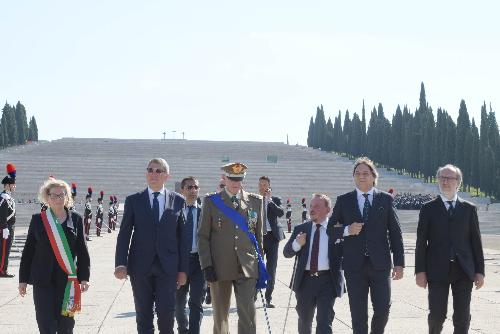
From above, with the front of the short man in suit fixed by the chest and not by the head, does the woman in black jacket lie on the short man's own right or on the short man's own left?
on the short man's own right

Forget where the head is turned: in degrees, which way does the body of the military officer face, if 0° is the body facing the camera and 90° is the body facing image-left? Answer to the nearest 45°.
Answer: approximately 0°

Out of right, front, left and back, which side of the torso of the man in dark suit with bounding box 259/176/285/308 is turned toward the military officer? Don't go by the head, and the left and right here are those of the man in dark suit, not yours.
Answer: front

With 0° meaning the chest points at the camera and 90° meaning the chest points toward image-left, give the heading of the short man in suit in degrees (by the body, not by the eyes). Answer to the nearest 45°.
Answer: approximately 0°

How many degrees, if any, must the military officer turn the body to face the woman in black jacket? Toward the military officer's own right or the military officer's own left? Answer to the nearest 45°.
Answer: approximately 90° to the military officer's own right

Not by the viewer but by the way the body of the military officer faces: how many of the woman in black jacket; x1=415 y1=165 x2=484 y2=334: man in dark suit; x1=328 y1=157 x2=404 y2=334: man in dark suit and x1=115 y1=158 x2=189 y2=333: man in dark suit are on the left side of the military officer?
2

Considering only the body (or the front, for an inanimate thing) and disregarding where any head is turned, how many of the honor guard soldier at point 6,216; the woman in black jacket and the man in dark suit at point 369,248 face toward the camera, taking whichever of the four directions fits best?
2

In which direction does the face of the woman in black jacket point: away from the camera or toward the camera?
toward the camera

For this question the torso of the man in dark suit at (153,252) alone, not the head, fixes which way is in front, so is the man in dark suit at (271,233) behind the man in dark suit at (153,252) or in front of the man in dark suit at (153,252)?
behind

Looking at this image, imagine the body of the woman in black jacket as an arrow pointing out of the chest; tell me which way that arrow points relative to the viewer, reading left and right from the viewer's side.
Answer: facing the viewer

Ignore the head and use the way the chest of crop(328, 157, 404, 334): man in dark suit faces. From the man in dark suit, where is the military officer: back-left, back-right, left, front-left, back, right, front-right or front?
right

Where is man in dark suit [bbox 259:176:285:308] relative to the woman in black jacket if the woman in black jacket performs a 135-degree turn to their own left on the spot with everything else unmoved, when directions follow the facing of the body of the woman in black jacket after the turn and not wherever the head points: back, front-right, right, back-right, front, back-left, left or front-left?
front

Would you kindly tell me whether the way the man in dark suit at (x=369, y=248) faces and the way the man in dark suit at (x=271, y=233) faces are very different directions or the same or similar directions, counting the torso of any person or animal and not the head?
same or similar directions
